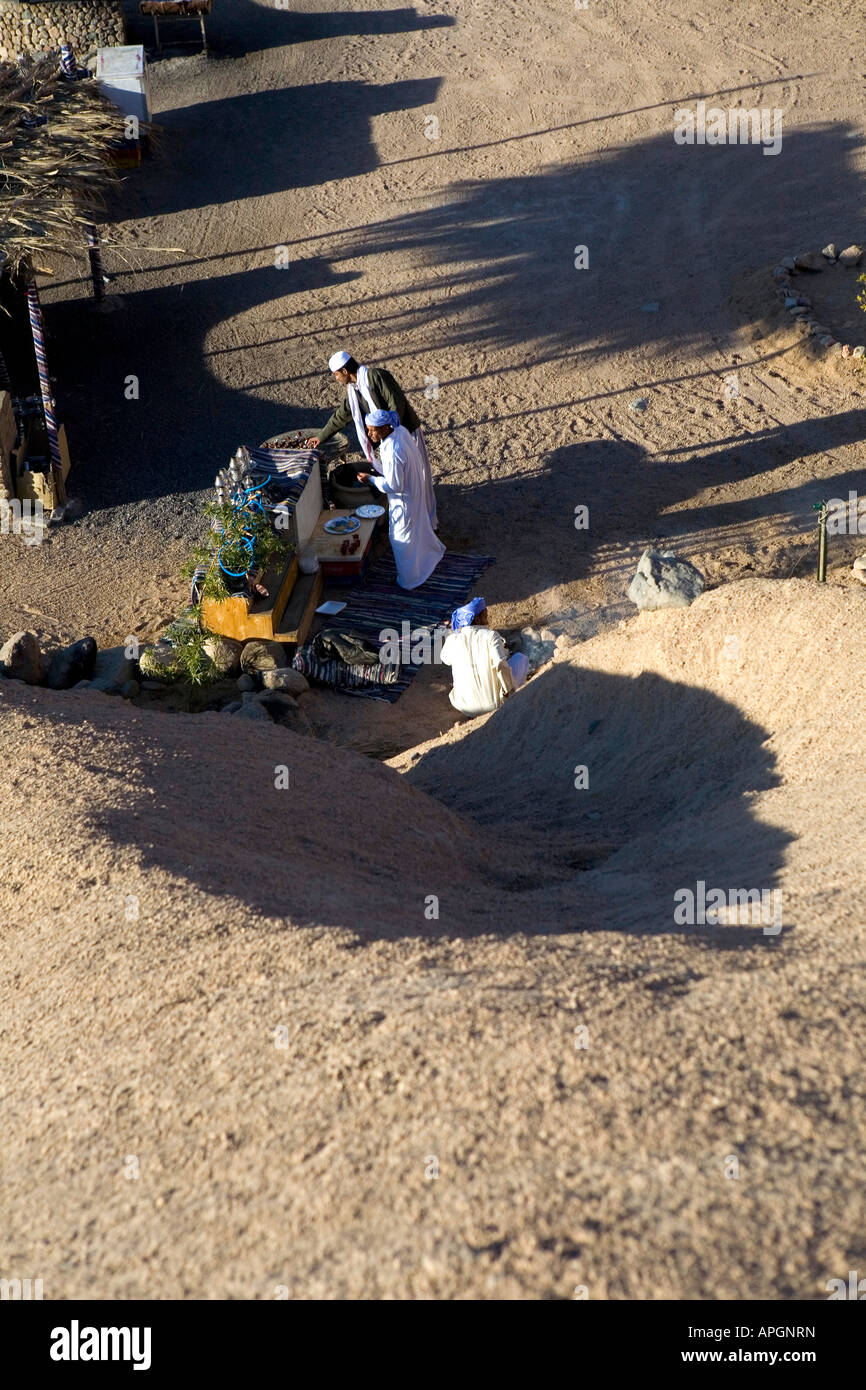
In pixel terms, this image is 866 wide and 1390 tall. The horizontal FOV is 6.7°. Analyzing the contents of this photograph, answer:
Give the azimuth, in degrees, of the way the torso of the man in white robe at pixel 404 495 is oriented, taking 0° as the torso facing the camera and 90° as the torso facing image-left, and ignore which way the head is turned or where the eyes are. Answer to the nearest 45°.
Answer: approximately 90°

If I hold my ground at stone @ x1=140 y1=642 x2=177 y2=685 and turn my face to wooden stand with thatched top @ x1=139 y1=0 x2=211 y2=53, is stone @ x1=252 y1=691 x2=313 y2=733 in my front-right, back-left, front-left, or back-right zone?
back-right

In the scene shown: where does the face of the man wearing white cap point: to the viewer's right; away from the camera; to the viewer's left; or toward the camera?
to the viewer's left

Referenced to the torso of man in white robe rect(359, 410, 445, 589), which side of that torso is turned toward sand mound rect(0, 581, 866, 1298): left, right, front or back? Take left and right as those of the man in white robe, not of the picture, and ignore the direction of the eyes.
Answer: left
